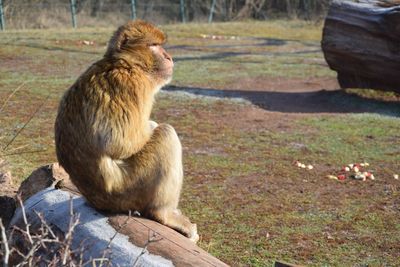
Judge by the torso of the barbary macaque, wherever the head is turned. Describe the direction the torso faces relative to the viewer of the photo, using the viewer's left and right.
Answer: facing to the right of the viewer

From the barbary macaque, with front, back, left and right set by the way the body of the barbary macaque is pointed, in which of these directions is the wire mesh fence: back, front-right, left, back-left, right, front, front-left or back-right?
left

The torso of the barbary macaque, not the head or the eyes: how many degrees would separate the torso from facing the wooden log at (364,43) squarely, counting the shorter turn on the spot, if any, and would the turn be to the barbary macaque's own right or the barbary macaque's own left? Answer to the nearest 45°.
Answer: approximately 45° to the barbary macaque's own left
